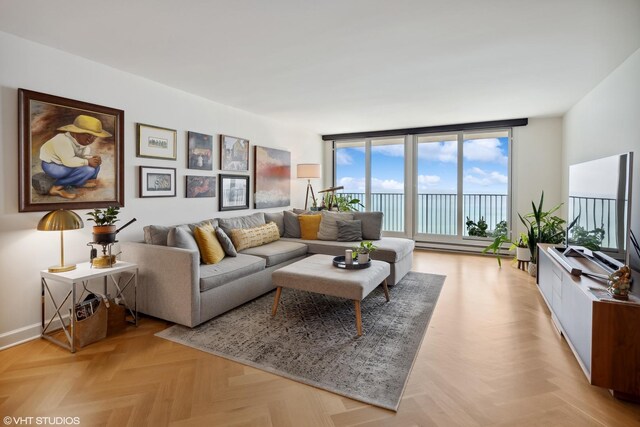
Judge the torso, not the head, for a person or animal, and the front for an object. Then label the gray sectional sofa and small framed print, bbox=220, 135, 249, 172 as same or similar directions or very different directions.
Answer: same or similar directions

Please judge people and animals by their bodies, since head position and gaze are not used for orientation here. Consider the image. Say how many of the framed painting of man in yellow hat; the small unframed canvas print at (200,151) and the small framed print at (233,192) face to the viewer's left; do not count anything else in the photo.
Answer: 0

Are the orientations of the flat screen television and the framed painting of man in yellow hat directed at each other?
yes

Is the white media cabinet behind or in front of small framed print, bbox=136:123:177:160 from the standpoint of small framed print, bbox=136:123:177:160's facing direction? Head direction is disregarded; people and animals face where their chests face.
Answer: in front

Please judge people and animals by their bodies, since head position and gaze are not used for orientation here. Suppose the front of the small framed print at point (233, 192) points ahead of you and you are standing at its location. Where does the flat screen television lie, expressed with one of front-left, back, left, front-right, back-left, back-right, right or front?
front

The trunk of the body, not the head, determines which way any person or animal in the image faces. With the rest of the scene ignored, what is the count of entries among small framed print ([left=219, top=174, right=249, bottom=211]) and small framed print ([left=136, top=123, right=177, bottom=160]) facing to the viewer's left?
0

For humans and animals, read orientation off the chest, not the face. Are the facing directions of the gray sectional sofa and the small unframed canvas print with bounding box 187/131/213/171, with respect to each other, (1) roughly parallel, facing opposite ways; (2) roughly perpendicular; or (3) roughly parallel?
roughly parallel

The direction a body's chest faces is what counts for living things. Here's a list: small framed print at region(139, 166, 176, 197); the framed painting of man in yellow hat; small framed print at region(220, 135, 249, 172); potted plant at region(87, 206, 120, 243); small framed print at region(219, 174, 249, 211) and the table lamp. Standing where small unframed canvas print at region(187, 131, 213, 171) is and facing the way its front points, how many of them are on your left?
2

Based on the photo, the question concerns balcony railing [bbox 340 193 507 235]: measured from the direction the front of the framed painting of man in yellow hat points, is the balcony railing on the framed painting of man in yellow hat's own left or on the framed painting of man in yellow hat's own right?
on the framed painting of man in yellow hat's own left

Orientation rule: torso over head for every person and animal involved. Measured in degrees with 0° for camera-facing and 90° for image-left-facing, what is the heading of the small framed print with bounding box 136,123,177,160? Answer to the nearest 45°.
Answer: approximately 315°

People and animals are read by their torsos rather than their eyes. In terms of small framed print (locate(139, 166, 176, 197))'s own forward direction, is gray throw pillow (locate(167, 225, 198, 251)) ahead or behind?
ahead

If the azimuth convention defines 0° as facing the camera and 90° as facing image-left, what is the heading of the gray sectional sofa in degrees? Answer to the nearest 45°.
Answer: approximately 315°

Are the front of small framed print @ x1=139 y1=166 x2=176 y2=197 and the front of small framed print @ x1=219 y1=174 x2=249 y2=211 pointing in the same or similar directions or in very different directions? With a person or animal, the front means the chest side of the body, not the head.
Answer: same or similar directions

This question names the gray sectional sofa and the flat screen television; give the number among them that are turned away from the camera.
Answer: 0

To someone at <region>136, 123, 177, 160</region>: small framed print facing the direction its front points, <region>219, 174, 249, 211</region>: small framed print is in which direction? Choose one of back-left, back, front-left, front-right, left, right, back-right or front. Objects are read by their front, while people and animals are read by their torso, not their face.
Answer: left

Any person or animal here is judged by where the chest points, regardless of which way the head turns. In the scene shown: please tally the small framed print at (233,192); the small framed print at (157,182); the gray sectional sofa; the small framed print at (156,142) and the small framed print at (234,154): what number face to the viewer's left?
0

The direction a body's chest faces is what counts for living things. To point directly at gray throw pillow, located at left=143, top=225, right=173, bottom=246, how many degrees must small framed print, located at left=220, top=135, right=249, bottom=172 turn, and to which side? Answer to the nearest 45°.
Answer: approximately 90° to its right

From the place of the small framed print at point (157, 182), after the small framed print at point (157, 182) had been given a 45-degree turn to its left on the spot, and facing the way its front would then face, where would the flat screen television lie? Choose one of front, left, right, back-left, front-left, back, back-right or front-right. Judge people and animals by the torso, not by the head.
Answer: front-right

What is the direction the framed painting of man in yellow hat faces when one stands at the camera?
facing the viewer and to the right of the viewer

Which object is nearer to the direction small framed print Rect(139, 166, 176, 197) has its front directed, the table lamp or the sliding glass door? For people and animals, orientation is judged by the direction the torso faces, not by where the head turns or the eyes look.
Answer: the sliding glass door

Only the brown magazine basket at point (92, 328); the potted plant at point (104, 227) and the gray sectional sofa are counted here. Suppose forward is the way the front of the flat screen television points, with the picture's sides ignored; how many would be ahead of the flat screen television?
3

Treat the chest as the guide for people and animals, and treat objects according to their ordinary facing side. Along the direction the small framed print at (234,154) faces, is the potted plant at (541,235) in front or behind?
in front
